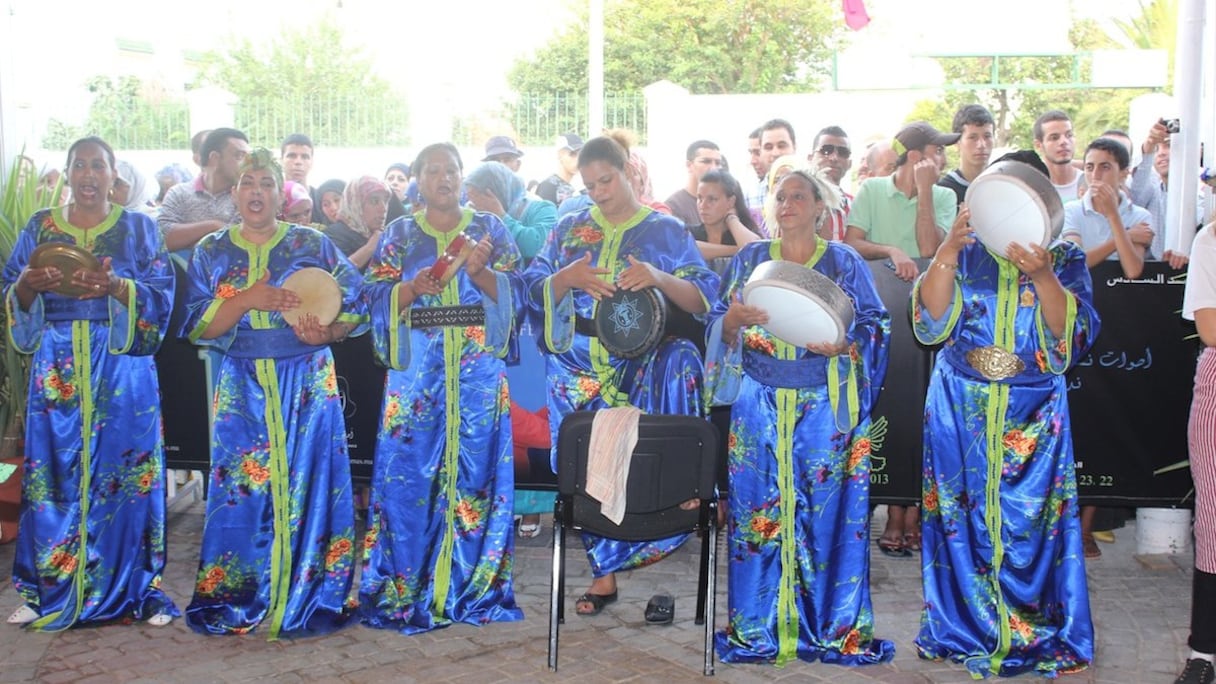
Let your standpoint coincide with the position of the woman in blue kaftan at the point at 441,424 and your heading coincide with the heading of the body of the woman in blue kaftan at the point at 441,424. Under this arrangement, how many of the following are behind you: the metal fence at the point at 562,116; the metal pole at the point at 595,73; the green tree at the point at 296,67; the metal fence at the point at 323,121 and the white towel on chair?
4

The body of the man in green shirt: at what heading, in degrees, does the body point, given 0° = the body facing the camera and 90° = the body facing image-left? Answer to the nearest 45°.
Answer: approximately 315°

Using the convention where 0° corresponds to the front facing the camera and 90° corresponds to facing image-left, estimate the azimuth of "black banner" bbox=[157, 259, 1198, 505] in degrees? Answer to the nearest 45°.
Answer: approximately 0°

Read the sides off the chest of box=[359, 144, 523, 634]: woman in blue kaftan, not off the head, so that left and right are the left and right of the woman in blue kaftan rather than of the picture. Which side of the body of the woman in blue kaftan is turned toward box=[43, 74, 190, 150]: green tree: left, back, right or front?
back

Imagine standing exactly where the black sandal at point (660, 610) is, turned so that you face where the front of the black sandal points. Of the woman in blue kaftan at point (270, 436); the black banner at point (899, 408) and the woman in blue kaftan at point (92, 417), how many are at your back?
1

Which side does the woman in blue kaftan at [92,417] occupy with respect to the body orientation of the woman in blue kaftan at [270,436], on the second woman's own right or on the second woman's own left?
on the second woman's own right

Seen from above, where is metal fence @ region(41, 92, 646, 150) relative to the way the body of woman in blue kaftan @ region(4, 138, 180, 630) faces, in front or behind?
behind

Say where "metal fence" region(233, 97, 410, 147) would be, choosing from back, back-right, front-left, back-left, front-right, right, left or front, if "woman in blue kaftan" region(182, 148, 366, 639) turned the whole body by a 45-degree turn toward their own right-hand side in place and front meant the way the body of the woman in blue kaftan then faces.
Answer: back-right

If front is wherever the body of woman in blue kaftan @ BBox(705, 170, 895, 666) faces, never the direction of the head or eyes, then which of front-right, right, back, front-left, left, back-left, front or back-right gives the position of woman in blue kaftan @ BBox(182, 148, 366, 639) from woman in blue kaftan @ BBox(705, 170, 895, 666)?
right
